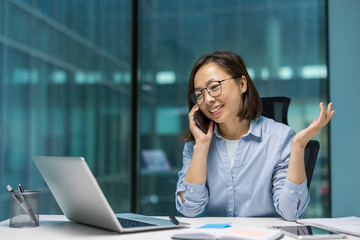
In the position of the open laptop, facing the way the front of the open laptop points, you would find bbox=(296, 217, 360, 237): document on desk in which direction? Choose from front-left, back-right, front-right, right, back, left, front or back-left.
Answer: front-right

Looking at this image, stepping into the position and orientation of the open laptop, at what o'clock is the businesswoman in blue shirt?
The businesswoman in blue shirt is roughly at 12 o'clock from the open laptop.

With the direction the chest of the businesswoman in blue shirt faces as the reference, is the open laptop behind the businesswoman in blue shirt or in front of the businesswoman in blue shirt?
in front

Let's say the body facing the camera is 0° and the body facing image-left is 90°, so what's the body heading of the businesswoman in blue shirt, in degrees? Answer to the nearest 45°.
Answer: approximately 45°

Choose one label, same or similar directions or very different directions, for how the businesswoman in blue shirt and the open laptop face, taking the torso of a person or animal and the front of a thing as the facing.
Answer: very different directions

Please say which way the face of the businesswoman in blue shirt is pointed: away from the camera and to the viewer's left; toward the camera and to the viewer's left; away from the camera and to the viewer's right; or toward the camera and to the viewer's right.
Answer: toward the camera and to the viewer's left

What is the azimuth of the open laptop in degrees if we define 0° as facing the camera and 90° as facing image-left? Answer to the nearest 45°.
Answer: approximately 225°

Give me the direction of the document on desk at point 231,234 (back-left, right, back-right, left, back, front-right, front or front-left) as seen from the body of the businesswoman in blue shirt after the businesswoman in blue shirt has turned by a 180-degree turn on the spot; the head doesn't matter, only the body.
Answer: back-right

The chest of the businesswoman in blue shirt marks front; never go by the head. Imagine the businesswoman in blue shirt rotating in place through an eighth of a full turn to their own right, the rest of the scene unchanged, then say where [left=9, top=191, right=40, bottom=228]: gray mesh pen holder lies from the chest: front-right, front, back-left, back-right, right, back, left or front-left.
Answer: front-left

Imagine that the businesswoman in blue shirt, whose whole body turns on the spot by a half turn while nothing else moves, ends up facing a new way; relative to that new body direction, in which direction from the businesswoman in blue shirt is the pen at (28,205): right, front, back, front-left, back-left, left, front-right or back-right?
back
